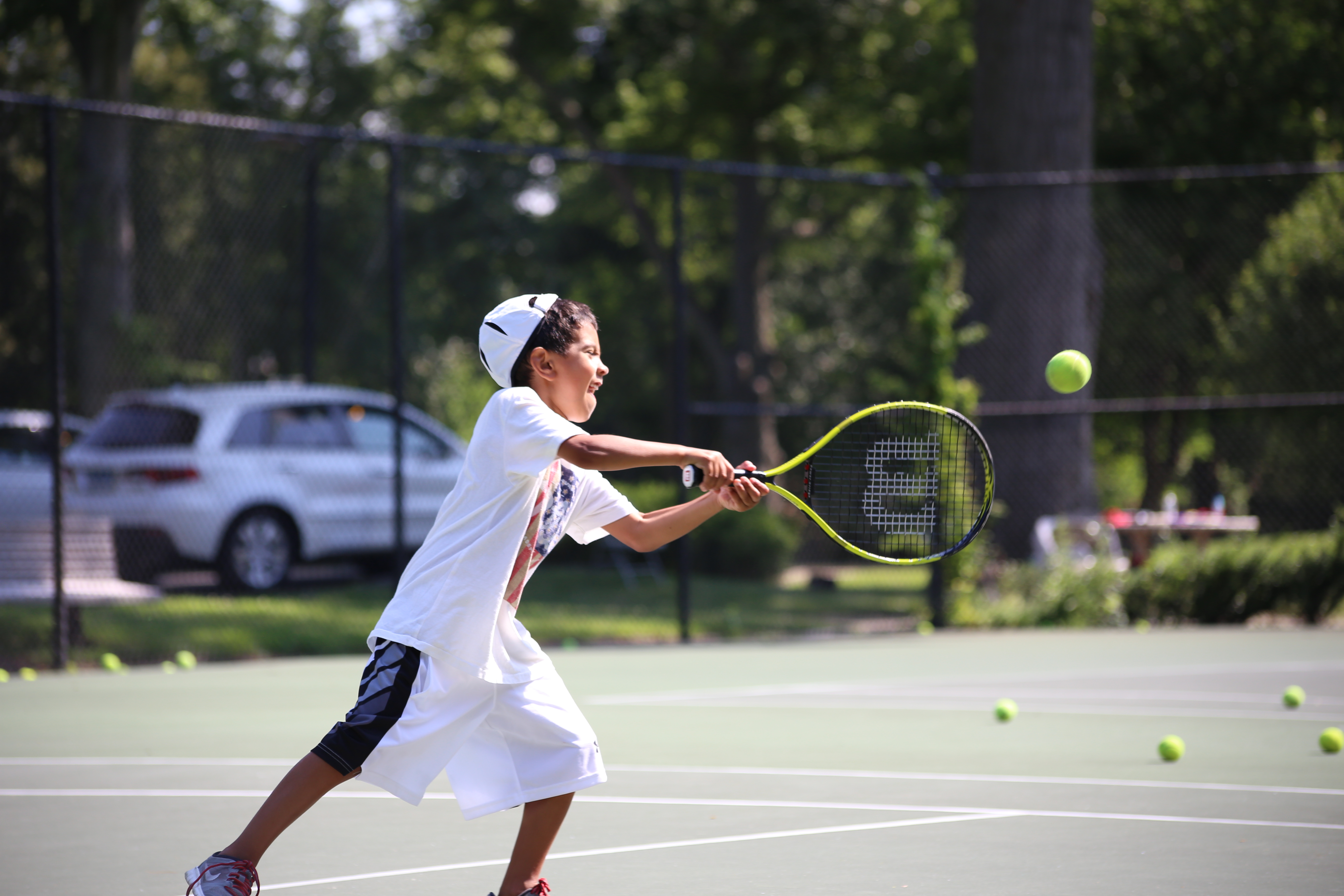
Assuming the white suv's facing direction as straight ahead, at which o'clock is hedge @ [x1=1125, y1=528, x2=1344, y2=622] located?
The hedge is roughly at 2 o'clock from the white suv.

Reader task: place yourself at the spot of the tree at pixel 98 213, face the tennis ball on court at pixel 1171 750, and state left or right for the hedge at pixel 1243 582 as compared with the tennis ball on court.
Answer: left

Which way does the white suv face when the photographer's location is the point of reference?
facing away from the viewer and to the right of the viewer

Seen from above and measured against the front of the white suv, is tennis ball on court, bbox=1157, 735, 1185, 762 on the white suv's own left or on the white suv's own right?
on the white suv's own right

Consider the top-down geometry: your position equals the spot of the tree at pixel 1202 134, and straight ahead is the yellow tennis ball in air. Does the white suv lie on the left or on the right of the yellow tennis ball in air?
right

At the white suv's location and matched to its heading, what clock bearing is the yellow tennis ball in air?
The yellow tennis ball in air is roughly at 4 o'clock from the white suv.

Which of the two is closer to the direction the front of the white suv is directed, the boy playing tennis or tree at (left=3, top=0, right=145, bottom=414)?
the tree

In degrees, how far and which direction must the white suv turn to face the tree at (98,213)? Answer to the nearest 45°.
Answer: approximately 90° to its left

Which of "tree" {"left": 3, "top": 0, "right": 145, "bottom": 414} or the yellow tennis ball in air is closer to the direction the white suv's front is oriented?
the tree

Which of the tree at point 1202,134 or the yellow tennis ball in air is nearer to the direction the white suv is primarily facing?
the tree

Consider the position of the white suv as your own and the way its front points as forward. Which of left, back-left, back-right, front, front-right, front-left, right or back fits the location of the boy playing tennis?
back-right

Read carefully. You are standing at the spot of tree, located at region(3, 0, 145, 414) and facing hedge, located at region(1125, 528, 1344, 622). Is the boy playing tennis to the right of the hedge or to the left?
right

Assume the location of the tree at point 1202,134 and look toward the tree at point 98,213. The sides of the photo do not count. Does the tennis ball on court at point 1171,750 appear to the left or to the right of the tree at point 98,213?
left

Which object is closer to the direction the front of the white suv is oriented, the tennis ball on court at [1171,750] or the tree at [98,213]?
the tree
